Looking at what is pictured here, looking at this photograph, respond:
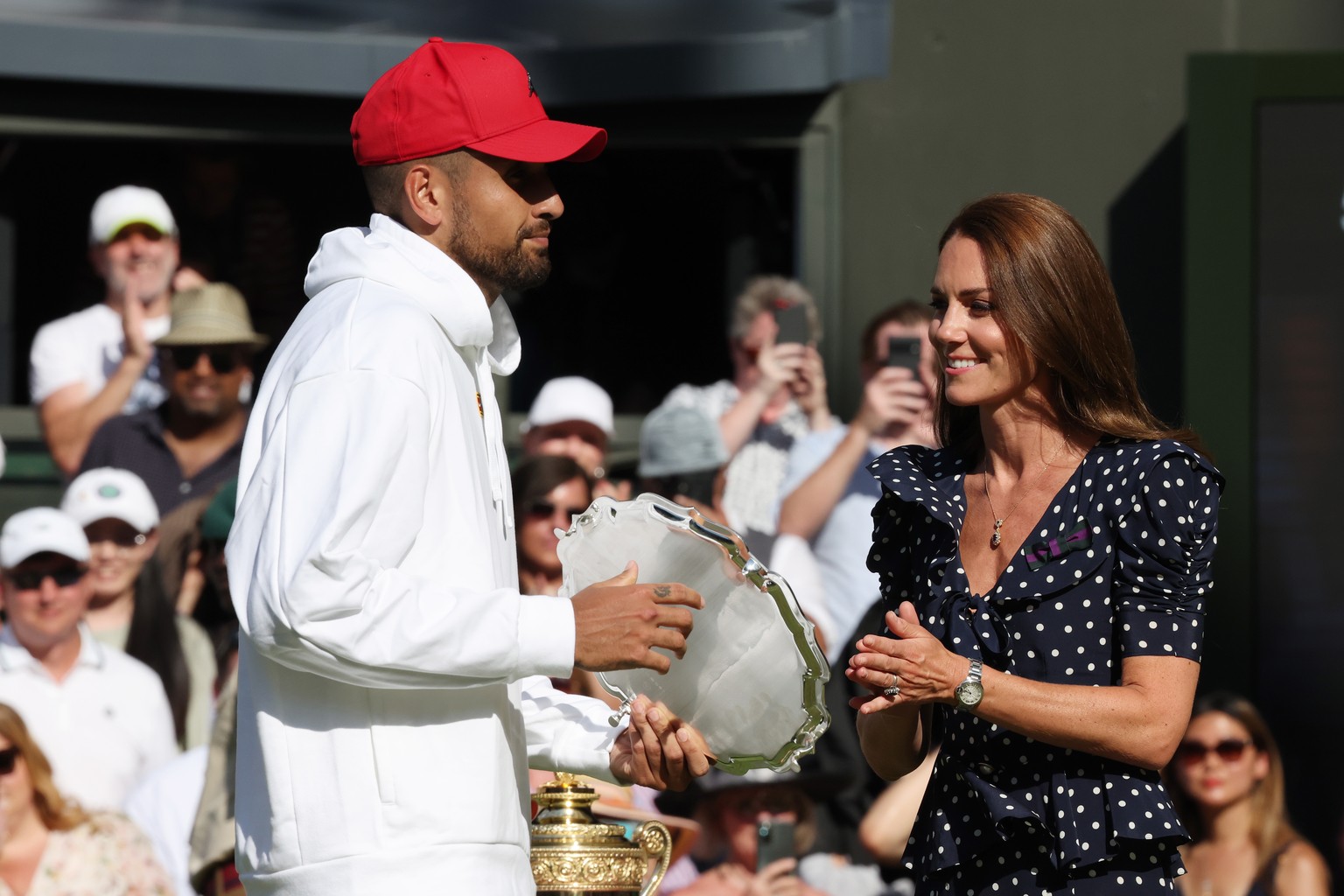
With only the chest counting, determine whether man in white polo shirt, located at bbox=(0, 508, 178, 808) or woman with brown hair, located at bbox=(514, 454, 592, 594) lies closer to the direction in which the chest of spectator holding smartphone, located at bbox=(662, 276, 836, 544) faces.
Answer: the woman with brown hair

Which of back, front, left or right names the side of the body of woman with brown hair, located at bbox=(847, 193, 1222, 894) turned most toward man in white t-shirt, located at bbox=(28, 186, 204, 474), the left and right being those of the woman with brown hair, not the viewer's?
right

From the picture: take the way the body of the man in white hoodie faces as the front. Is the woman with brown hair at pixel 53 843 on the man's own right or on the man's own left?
on the man's own left

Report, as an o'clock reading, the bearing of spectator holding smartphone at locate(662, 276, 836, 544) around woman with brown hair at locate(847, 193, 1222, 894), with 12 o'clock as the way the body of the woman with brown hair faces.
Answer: The spectator holding smartphone is roughly at 4 o'clock from the woman with brown hair.

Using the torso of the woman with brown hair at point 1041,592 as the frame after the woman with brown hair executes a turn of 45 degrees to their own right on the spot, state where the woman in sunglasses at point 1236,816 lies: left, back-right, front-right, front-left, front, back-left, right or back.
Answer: right

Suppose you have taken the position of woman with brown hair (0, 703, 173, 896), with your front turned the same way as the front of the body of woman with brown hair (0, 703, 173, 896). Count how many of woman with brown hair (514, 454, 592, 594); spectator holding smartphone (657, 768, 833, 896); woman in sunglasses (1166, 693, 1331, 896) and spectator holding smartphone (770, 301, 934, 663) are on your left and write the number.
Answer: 4

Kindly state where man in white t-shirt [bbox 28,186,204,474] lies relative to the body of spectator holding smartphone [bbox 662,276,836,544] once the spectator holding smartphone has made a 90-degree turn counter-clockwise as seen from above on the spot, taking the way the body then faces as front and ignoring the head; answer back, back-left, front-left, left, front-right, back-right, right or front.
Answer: back-left

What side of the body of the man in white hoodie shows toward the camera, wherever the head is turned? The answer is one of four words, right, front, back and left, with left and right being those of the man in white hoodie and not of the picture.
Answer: right

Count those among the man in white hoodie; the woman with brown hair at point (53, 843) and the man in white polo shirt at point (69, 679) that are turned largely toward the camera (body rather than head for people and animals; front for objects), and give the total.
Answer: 2

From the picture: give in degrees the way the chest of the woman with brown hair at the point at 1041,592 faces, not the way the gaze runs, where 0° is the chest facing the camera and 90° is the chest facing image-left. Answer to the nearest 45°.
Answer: approximately 45°

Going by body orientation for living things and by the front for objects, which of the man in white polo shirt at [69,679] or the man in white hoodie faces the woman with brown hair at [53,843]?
the man in white polo shirt

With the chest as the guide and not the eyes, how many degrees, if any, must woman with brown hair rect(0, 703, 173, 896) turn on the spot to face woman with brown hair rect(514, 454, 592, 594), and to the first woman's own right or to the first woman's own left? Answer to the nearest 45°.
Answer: approximately 90° to the first woman's own left

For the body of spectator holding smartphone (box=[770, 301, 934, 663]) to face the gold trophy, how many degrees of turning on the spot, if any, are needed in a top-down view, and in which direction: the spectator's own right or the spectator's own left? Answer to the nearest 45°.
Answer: approximately 45° to the spectator's own right
